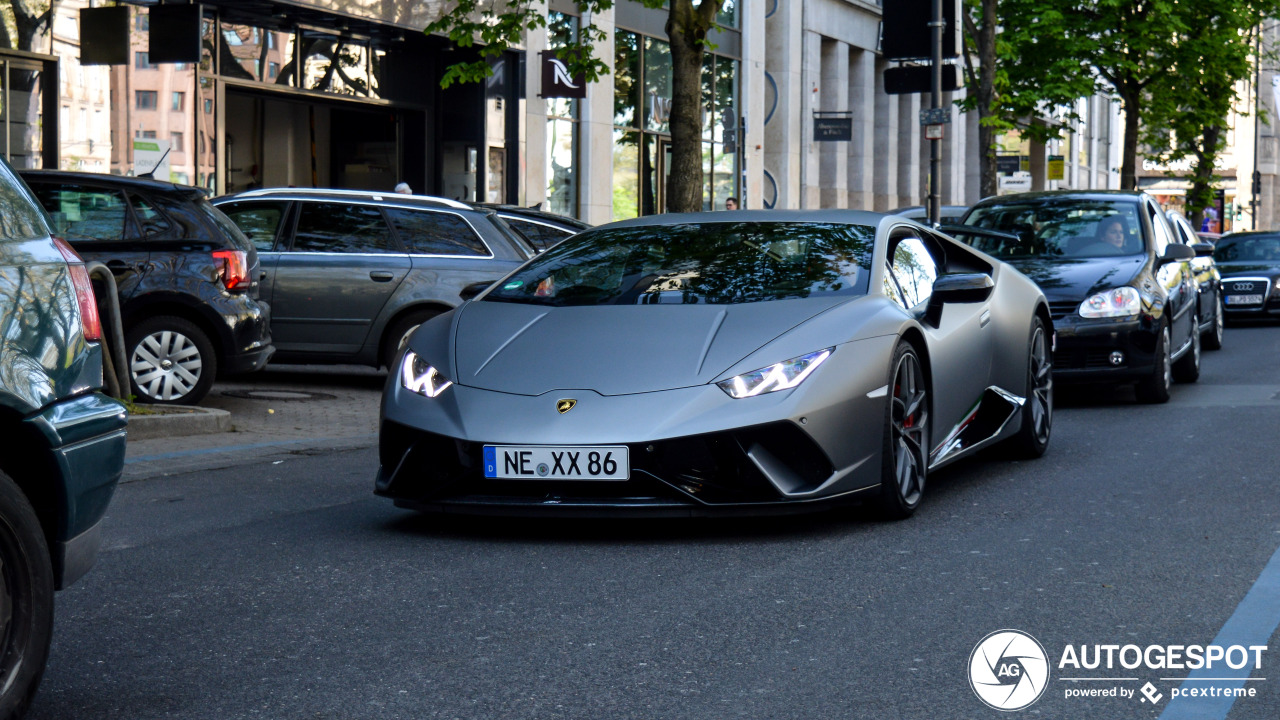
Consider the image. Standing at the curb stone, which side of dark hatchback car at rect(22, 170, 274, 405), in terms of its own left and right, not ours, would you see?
left

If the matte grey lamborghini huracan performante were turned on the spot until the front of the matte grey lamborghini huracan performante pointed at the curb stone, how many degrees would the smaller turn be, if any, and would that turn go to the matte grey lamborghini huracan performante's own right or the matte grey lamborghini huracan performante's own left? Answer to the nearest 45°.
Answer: approximately 90° to the matte grey lamborghini huracan performante's own right

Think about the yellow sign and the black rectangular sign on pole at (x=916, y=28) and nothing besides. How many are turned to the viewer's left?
0

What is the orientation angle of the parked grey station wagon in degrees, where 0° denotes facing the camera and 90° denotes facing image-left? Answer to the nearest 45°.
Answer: approximately 90°

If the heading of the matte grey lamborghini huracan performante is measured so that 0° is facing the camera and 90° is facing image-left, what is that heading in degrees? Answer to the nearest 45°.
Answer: approximately 45°

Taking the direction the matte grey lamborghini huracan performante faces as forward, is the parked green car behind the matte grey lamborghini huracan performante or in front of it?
in front

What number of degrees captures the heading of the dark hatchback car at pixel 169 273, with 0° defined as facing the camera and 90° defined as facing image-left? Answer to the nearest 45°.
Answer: approximately 90°

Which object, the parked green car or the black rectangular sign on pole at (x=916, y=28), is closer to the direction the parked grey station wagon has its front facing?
the parked green car

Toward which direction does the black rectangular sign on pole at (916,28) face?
away from the camera

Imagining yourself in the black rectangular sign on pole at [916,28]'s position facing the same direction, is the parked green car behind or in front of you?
behind

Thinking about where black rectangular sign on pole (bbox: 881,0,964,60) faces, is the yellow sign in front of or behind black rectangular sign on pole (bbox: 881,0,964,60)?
in front

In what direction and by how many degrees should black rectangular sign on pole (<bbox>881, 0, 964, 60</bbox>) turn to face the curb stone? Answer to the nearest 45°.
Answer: approximately 180°

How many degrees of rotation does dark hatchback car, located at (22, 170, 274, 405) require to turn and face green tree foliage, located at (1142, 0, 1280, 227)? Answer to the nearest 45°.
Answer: approximately 135° to its right
